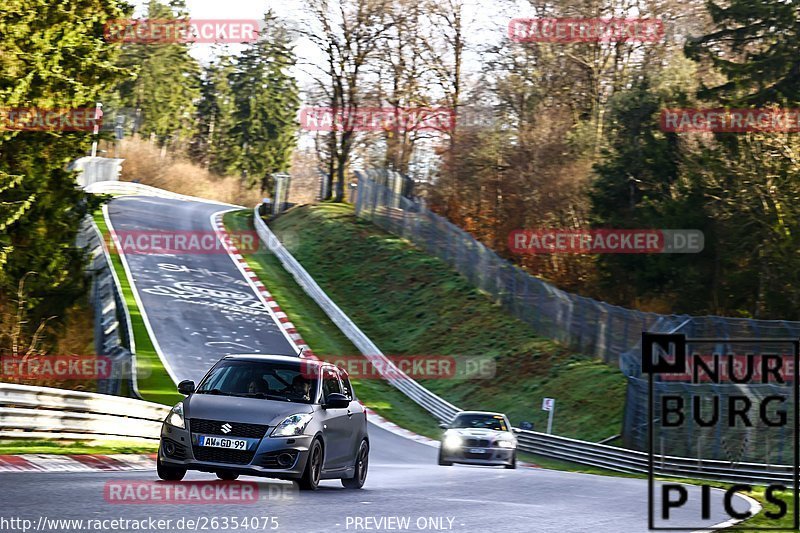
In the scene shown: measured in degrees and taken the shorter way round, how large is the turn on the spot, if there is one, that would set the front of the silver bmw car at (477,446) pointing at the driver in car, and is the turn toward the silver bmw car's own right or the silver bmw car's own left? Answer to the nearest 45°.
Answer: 0° — it already faces them

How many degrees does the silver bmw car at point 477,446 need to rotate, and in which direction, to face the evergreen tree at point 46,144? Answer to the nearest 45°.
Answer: approximately 90° to its right

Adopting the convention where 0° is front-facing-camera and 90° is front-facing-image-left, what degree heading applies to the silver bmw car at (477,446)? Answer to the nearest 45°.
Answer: approximately 0°

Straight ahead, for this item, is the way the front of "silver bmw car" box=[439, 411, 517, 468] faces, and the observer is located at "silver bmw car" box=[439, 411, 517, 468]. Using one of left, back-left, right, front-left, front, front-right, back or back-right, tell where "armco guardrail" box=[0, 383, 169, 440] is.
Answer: front-right

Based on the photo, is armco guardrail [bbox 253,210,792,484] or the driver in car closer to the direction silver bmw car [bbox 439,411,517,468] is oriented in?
the driver in car

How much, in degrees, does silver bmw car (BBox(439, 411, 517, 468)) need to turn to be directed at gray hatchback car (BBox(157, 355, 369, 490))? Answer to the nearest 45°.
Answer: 0° — it already faces it

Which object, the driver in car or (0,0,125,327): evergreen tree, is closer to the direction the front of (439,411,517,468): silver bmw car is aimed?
the driver in car
